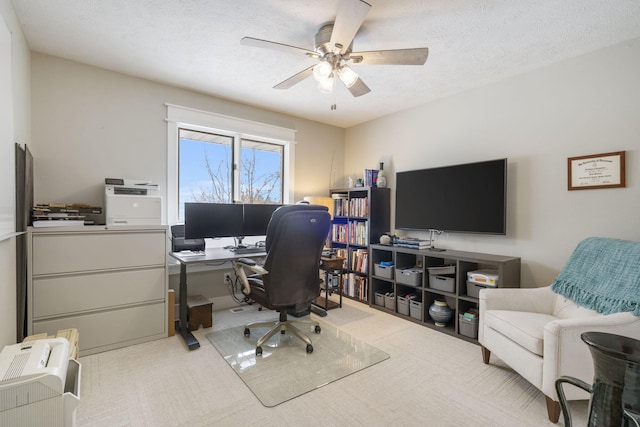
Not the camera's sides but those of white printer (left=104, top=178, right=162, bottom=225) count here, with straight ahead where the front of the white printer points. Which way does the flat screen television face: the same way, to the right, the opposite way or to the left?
to the right

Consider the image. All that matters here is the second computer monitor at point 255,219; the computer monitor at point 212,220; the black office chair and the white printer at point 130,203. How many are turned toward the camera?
3

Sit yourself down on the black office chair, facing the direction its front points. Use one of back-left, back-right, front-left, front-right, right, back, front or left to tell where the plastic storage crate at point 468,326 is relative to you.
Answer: back-right

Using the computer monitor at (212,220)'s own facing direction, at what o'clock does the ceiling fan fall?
The ceiling fan is roughly at 11 o'clock from the computer monitor.

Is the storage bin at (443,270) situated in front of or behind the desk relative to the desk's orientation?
in front

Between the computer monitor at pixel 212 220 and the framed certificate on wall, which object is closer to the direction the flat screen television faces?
the computer monitor

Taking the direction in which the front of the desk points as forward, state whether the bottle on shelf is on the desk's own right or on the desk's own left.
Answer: on the desk's own left

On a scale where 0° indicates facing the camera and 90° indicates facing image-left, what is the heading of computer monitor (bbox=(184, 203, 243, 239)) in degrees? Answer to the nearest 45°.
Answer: approximately 0°

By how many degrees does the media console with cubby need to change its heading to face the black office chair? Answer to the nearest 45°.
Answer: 0° — it already faces it

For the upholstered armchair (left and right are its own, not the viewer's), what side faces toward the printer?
front

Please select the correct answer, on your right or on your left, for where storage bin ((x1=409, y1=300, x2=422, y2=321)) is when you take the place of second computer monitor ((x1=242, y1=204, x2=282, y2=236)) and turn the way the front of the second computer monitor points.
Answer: on your left

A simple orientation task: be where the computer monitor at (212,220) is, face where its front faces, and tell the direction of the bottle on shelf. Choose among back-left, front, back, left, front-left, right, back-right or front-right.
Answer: left

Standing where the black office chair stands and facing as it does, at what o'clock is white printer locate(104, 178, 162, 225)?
The white printer is roughly at 11 o'clock from the black office chair.

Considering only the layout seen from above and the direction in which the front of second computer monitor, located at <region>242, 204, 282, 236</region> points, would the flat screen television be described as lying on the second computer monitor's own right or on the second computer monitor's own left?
on the second computer monitor's own left
